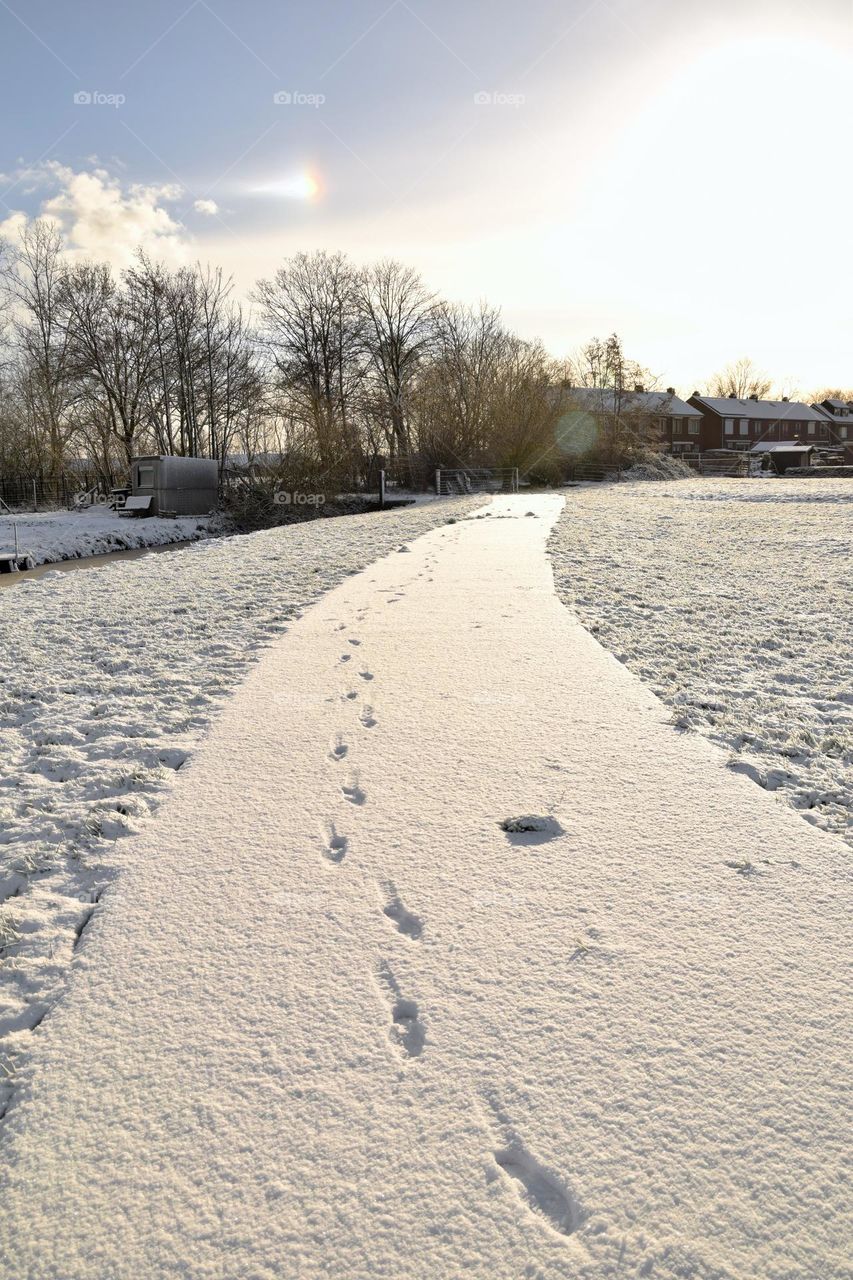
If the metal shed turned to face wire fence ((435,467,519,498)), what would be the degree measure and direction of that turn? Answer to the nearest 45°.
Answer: approximately 135° to its left

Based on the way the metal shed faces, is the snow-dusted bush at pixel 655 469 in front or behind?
behind

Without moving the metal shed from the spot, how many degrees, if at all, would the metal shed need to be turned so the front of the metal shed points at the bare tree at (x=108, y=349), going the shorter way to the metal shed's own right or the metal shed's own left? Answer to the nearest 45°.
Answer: approximately 135° to the metal shed's own right

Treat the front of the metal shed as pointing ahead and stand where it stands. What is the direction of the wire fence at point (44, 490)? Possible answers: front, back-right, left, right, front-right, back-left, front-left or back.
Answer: right

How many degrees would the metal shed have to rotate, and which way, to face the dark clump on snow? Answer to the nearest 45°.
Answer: approximately 45° to its left

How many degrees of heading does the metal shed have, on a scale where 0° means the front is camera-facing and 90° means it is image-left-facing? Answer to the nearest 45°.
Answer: approximately 45°
